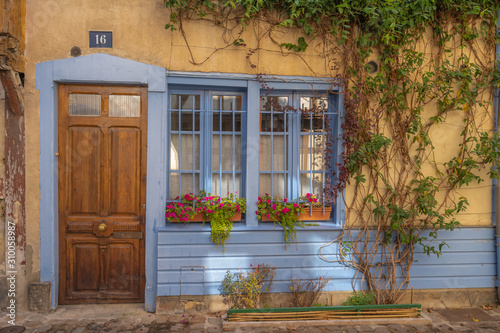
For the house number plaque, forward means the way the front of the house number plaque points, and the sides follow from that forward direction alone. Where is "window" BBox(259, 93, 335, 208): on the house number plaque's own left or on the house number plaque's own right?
on the house number plaque's own left

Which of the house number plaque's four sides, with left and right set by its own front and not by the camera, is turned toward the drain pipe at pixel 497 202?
left

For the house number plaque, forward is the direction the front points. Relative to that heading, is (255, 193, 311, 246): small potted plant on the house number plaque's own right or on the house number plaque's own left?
on the house number plaque's own left

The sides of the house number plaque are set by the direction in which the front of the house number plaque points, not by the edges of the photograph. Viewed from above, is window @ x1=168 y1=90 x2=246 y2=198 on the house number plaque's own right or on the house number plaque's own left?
on the house number plaque's own left

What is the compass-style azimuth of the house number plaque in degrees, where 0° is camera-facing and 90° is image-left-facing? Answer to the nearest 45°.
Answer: approximately 0°

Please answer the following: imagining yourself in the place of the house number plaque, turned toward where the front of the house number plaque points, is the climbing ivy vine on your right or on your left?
on your left

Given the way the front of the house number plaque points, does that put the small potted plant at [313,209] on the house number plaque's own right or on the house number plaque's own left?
on the house number plaque's own left

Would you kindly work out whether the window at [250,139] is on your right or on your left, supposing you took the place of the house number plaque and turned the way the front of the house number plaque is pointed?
on your left
